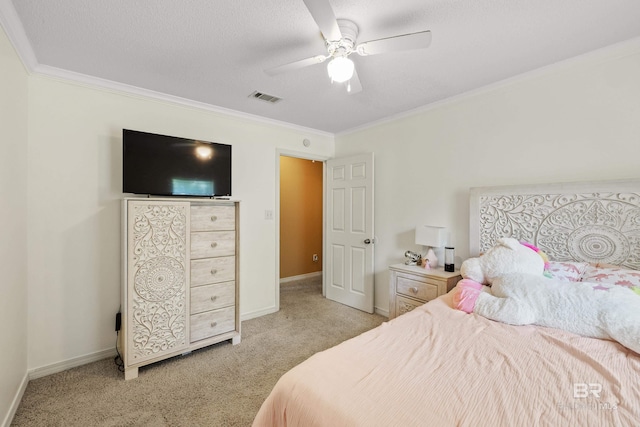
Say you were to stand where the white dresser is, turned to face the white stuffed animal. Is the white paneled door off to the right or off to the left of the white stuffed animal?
left

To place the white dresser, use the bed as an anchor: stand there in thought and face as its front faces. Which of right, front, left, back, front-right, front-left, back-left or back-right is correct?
front-right

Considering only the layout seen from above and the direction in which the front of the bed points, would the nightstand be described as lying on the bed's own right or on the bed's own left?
on the bed's own right

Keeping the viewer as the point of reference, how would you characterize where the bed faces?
facing the viewer and to the left of the viewer

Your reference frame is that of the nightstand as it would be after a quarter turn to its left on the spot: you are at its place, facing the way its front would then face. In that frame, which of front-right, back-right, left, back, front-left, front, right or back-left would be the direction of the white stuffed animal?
front

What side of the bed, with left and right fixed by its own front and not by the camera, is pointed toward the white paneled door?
right

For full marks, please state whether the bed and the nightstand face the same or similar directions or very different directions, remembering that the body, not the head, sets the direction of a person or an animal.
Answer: same or similar directions

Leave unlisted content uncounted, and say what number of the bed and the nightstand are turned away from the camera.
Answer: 0
